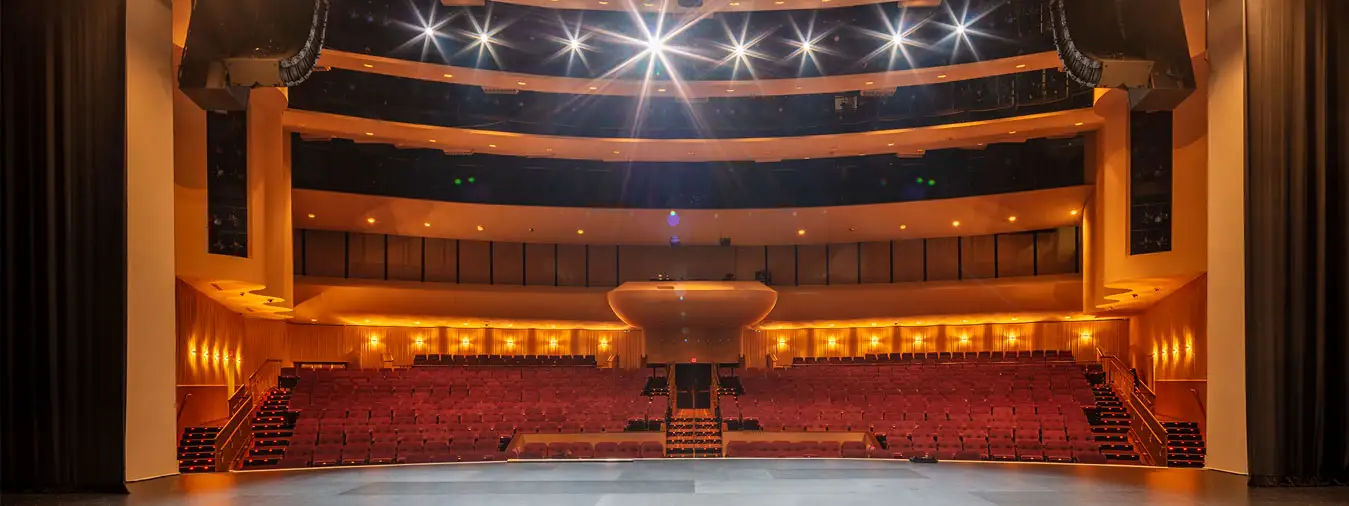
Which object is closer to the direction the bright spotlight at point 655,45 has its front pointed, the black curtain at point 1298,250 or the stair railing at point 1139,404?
the black curtain

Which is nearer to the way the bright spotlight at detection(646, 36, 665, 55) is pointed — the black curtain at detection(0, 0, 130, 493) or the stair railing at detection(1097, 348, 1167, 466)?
the black curtain

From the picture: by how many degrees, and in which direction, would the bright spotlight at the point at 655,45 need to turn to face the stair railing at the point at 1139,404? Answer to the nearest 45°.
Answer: approximately 90° to its left

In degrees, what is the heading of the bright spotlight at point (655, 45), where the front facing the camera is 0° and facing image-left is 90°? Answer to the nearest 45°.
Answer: approximately 0°
